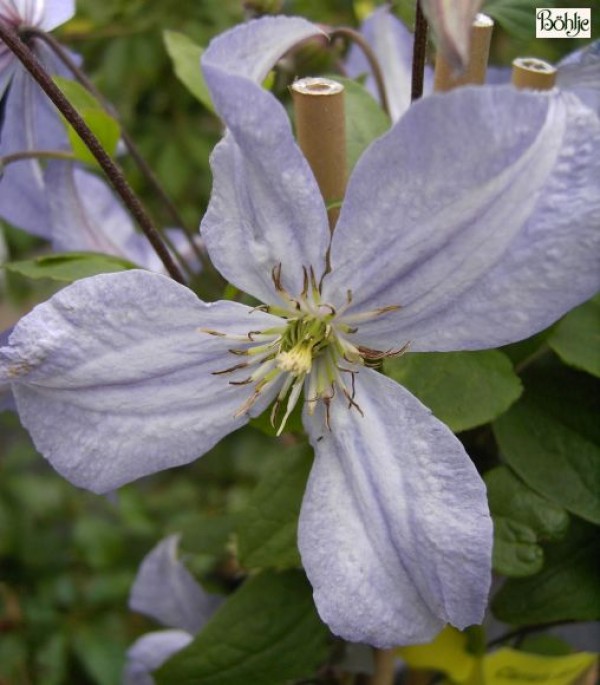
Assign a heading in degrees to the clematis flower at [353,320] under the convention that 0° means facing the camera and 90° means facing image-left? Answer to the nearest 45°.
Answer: approximately 0°
